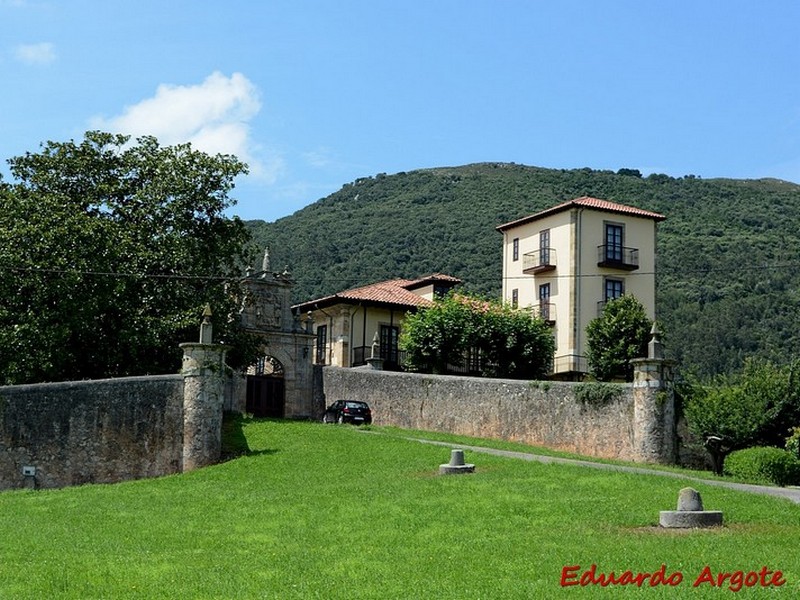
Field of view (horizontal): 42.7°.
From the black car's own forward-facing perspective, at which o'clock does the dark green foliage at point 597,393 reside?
The dark green foliage is roughly at 6 o'clock from the black car.

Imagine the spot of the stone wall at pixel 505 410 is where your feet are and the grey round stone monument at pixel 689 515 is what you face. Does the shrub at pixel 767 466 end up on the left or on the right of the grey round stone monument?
left

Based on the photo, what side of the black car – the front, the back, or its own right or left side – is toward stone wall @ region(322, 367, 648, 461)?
back

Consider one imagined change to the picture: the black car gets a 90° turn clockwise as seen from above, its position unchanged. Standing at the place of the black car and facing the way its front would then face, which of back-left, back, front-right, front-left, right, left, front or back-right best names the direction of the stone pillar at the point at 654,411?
right

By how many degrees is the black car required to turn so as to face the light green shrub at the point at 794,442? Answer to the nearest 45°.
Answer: approximately 180°

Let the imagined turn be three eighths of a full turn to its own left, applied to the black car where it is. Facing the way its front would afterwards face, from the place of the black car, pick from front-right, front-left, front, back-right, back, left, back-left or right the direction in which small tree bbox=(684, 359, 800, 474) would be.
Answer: front-left
